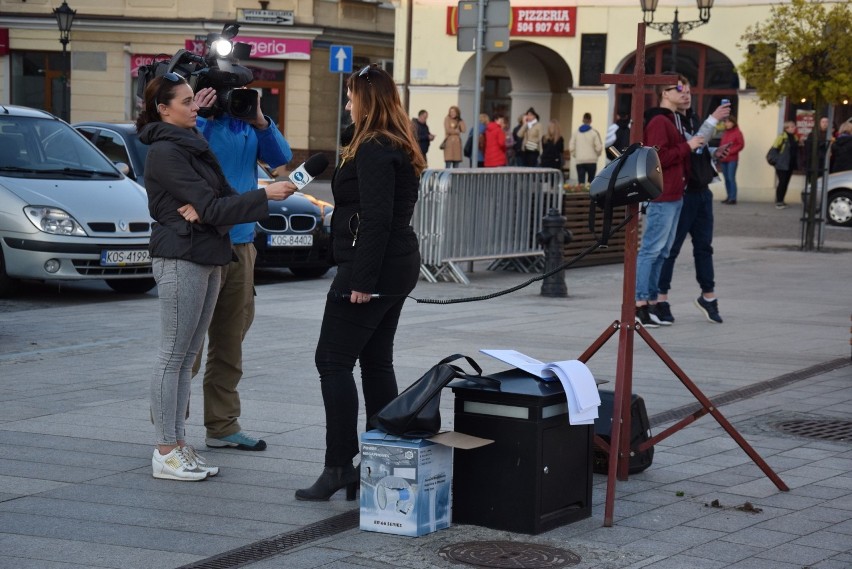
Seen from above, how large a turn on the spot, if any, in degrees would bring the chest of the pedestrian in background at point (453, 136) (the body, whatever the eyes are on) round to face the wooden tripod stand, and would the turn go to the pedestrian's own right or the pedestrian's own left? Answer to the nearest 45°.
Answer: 0° — they already face it

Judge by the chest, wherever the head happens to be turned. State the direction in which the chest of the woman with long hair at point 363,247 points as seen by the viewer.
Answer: to the viewer's left

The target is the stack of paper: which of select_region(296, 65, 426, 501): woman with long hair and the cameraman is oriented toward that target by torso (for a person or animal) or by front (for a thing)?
the cameraman

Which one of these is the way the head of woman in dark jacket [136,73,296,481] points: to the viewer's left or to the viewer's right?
to the viewer's right

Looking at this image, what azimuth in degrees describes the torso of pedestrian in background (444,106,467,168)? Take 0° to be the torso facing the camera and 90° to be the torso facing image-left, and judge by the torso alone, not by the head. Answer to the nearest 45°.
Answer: approximately 0°

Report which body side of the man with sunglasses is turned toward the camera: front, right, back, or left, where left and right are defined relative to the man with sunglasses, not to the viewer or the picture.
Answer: right

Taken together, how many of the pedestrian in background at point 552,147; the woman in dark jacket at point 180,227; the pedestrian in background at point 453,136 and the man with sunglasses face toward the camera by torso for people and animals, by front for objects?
2
